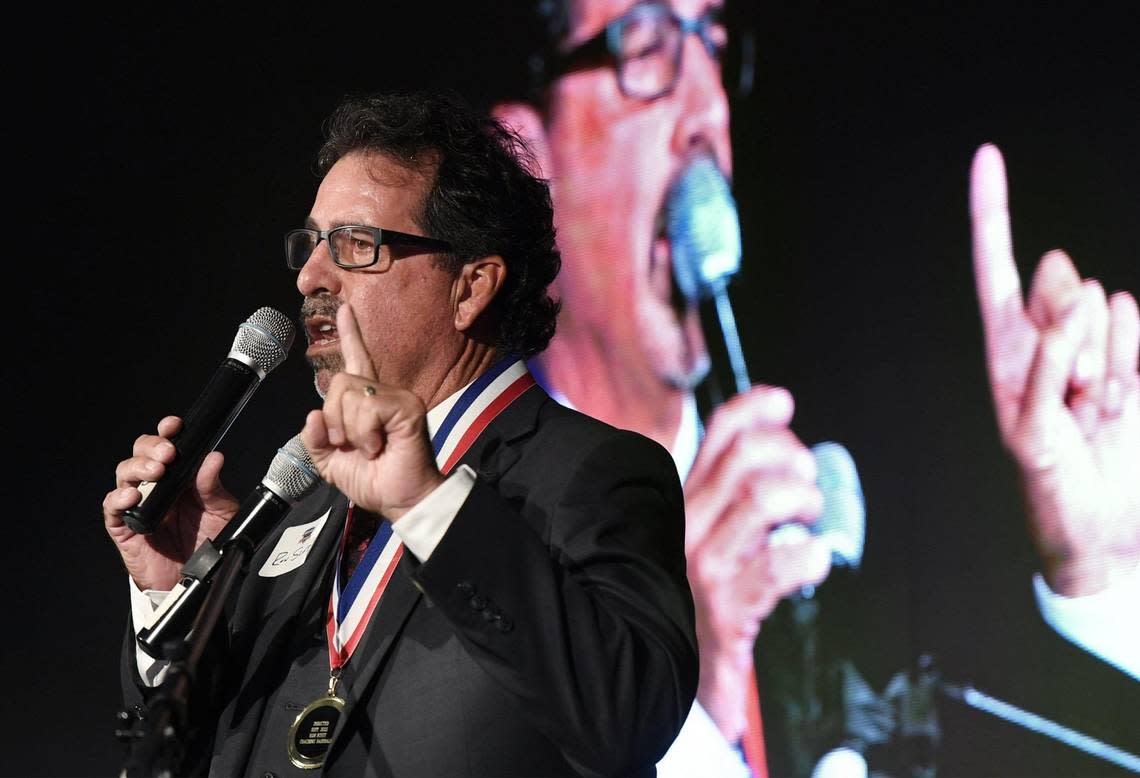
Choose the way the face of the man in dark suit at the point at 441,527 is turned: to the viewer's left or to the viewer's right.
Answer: to the viewer's left

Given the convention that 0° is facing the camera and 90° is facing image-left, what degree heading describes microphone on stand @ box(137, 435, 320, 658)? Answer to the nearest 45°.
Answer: approximately 270°
